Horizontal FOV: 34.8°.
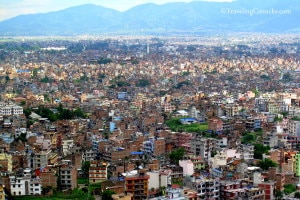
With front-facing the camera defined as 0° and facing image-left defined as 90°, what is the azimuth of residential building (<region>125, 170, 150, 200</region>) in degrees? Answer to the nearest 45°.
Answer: approximately 0°

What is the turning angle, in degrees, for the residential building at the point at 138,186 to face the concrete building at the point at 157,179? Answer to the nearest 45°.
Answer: approximately 135° to its left

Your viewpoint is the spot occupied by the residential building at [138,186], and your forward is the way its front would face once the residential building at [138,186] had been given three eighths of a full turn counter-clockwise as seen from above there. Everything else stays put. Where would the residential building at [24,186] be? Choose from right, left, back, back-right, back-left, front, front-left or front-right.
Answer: back-left

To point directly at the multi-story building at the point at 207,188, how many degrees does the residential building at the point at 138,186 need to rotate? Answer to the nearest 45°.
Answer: approximately 90° to its left

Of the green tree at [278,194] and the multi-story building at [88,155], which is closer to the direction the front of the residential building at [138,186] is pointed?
the green tree

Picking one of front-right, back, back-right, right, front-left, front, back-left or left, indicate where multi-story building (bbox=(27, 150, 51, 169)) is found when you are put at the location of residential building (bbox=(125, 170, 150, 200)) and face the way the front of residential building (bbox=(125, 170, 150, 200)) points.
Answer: back-right

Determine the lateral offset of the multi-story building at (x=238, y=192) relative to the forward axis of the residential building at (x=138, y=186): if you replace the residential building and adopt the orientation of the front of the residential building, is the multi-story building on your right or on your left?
on your left

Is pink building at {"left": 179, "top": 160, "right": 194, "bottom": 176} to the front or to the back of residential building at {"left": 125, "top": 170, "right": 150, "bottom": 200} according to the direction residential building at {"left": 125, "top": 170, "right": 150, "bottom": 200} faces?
to the back

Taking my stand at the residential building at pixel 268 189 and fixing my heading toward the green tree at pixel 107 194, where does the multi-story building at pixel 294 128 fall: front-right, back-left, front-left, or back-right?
back-right

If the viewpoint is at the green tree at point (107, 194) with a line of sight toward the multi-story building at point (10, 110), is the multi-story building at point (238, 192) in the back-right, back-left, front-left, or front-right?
back-right

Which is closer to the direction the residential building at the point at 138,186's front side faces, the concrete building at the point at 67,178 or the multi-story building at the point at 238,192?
the multi-story building

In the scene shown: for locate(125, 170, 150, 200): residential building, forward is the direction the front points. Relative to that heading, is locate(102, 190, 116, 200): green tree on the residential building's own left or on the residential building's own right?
on the residential building's own right

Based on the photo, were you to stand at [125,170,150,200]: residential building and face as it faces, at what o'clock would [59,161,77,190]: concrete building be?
The concrete building is roughly at 4 o'clock from the residential building.

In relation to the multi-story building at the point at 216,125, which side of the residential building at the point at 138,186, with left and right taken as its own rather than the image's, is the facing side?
back
